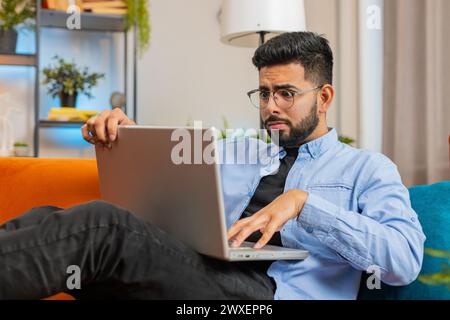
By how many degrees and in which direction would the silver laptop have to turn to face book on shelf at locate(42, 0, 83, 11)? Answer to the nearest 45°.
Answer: approximately 45° to its left

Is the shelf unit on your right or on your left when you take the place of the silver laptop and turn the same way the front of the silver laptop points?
on your left

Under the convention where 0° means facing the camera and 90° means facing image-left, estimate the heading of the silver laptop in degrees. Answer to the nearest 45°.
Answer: approximately 225°

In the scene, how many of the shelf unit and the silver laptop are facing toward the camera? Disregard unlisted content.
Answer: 1

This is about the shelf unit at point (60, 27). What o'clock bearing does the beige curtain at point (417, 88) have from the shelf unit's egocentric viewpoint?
The beige curtain is roughly at 10 o'clock from the shelf unit.

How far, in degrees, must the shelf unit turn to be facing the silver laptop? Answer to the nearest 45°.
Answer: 0° — it already faces it

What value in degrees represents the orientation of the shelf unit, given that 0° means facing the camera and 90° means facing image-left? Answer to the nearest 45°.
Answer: approximately 0°

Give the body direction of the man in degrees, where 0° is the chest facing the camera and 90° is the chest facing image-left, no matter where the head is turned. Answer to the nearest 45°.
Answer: approximately 45°
